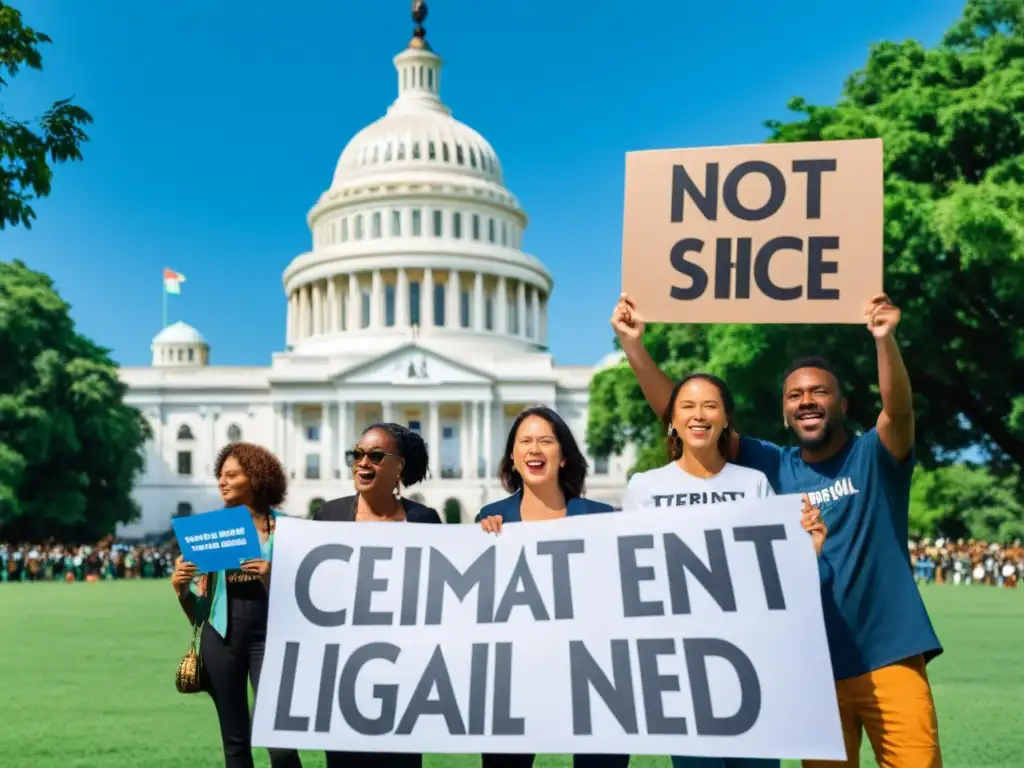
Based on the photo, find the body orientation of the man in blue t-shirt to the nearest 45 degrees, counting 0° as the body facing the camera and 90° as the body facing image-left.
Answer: approximately 45°

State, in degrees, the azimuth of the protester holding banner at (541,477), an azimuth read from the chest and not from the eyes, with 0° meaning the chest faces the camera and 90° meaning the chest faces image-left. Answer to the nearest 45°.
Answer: approximately 0°

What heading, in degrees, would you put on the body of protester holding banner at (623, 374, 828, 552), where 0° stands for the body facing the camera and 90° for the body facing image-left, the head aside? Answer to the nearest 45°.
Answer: approximately 0°

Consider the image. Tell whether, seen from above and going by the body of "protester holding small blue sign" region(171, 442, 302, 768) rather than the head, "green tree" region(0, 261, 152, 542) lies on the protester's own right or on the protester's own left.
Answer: on the protester's own right

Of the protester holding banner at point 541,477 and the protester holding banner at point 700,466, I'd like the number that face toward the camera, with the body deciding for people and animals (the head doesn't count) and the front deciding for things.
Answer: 2

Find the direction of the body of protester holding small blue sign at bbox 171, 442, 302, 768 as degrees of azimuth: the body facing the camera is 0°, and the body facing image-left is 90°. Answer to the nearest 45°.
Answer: approximately 45°

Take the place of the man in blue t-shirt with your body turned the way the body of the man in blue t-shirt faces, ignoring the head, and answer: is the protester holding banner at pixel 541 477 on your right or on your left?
on your right

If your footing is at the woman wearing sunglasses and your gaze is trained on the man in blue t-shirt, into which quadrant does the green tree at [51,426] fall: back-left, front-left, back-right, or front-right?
back-left

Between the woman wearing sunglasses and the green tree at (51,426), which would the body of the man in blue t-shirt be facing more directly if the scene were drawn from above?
the woman wearing sunglasses
